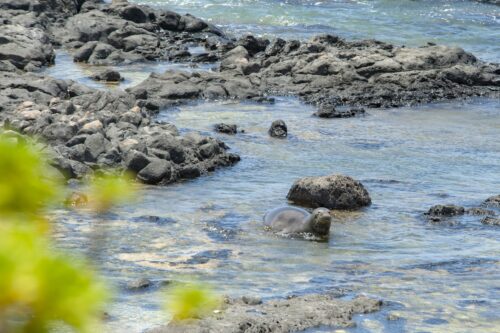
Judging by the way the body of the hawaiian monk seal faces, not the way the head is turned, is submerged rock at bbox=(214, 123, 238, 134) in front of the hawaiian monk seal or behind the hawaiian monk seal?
behind

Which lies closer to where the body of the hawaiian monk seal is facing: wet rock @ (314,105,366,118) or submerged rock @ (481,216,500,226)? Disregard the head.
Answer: the submerged rock

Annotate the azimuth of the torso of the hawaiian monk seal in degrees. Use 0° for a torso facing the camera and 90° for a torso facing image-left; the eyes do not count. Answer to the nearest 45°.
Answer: approximately 315°

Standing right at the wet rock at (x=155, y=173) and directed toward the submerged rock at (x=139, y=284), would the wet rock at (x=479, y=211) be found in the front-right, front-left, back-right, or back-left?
front-left

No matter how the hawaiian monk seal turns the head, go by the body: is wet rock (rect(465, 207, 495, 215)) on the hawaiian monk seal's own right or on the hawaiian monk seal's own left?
on the hawaiian monk seal's own left

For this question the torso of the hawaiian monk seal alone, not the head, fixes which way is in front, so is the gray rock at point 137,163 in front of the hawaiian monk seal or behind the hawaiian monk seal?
behind

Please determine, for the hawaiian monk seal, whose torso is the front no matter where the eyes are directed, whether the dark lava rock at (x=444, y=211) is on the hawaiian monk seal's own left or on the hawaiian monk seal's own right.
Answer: on the hawaiian monk seal's own left

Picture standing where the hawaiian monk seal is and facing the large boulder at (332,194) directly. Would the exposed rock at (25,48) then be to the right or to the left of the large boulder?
left

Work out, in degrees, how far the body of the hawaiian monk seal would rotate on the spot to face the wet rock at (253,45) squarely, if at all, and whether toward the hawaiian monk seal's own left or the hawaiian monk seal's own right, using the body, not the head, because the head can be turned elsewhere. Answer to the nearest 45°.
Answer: approximately 135° to the hawaiian monk seal's own left
